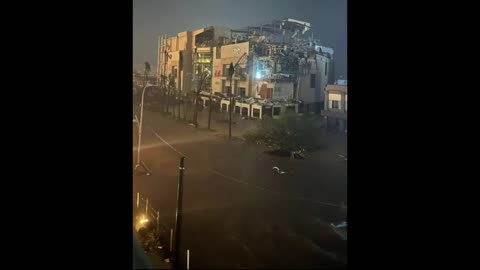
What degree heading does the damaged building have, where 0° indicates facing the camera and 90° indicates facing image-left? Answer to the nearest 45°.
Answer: approximately 45°
